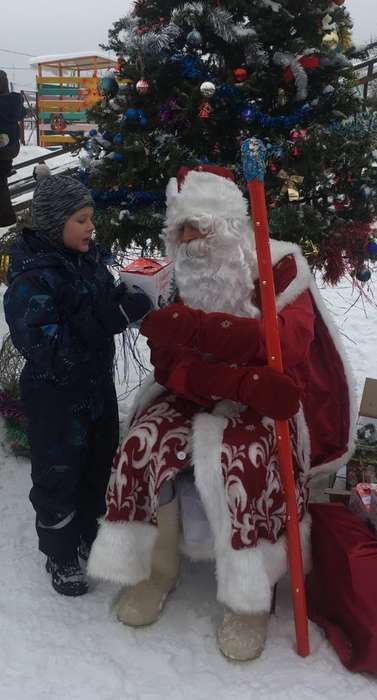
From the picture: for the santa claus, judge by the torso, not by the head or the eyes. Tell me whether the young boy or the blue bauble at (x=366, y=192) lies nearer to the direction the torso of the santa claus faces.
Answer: the young boy

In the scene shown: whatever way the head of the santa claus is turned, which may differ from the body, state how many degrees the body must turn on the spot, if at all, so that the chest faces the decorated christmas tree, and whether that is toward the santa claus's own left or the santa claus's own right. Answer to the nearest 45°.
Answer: approximately 135° to the santa claus's own right

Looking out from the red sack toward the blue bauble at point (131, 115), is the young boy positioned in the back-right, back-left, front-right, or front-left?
front-left

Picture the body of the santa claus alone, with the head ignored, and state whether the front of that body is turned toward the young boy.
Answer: no

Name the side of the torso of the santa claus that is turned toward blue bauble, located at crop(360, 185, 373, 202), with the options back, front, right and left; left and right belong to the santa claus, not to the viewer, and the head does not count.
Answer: back

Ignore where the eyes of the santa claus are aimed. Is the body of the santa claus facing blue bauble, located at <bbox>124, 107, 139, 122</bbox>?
no

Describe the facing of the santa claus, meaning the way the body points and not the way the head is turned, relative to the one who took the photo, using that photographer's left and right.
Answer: facing the viewer and to the left of the viewer

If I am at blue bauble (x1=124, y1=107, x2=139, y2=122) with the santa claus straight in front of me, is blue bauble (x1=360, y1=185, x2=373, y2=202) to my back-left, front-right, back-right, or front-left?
front-left

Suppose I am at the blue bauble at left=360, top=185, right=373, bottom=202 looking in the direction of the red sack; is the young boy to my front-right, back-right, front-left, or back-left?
front-right
